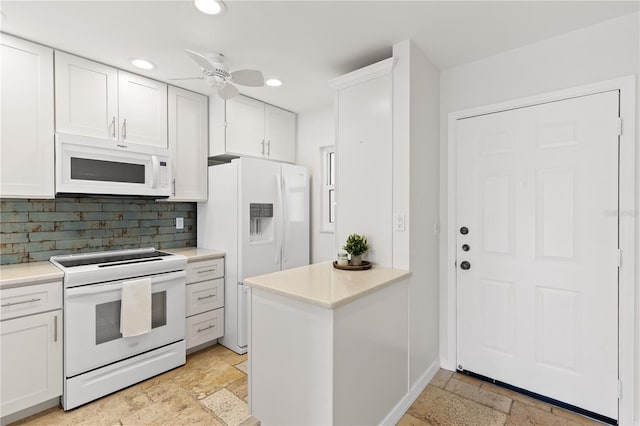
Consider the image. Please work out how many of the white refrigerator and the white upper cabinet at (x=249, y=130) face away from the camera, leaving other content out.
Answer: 0

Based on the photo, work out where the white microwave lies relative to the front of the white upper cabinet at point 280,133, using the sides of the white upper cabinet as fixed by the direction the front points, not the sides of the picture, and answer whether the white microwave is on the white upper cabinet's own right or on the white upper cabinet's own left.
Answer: on the white upper cabinet's own right

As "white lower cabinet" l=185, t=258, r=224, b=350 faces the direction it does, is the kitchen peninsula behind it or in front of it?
in front

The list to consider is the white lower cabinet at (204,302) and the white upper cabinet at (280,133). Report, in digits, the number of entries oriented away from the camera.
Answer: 0

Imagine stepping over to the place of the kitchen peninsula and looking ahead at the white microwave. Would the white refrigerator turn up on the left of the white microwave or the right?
right

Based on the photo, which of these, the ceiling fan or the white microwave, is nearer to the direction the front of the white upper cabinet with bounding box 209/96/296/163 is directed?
the ceiling fan

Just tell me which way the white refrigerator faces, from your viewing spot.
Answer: facing the viewer and to the right of the viewer

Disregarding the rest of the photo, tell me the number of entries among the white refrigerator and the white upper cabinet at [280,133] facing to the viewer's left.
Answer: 0

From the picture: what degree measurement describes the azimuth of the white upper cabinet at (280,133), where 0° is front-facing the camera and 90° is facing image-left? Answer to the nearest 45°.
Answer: approximately 315°

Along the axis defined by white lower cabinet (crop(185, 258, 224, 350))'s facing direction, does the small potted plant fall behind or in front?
in front
